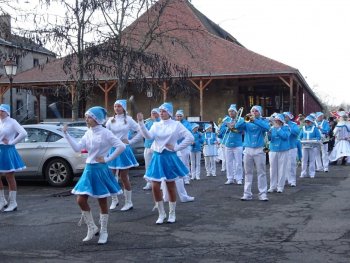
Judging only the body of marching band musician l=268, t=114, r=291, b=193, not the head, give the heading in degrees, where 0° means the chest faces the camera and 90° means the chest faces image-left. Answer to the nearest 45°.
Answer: approximately 45°

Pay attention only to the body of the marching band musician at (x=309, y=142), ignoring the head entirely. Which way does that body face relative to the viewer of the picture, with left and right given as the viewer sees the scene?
facing the viewer

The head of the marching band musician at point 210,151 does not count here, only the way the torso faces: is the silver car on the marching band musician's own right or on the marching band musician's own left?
on the marching band musician's own right

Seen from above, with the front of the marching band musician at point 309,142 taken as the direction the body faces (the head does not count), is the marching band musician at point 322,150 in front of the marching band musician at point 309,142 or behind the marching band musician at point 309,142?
behind

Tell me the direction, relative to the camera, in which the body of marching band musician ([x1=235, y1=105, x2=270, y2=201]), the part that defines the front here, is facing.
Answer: toward the camera

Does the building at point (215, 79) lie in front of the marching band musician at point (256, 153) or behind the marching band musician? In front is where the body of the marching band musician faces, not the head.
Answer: behind

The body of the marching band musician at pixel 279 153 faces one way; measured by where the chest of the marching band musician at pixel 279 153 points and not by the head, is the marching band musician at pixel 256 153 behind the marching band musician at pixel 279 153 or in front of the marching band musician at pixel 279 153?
in front

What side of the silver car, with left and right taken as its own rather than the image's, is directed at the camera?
left

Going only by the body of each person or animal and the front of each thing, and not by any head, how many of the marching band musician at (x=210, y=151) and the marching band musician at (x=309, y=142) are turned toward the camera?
2
